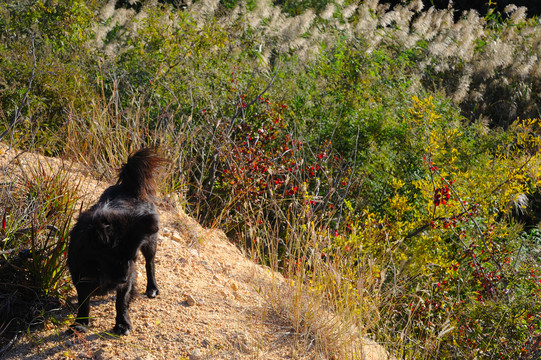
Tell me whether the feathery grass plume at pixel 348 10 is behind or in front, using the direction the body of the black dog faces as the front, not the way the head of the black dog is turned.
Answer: behind

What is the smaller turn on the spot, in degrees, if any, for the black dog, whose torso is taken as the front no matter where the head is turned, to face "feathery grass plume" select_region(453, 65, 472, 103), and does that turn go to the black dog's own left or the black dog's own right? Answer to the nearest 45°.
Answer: approximately 180°

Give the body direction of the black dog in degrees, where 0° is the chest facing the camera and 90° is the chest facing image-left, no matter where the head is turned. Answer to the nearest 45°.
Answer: approximately 45°
